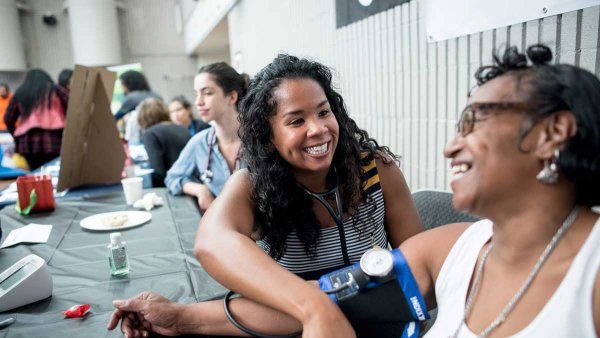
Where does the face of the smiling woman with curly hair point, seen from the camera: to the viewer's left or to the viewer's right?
to the viewer's right

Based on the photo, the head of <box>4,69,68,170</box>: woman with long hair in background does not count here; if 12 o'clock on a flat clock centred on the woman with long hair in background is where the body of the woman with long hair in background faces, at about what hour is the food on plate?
The food on plate is roughly at 6 o'clock from the woman with long hair in background.

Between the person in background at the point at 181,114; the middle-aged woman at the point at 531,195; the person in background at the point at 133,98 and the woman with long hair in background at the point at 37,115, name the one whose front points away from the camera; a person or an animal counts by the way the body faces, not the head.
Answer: the woman with long hair in background

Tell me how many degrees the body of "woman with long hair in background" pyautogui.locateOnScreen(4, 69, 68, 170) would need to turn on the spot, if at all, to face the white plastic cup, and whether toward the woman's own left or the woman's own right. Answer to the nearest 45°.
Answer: approximately 180°

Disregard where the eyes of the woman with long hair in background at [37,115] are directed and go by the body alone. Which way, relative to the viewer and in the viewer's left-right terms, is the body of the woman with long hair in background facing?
facing away from the viewer

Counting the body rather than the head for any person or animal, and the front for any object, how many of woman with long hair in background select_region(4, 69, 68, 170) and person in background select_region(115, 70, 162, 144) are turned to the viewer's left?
1

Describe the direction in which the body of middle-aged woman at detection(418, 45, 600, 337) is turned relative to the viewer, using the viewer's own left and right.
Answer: facing the viewer and to the left of the viewer

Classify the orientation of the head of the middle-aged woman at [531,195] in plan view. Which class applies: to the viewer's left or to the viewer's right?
to the viewer's left
